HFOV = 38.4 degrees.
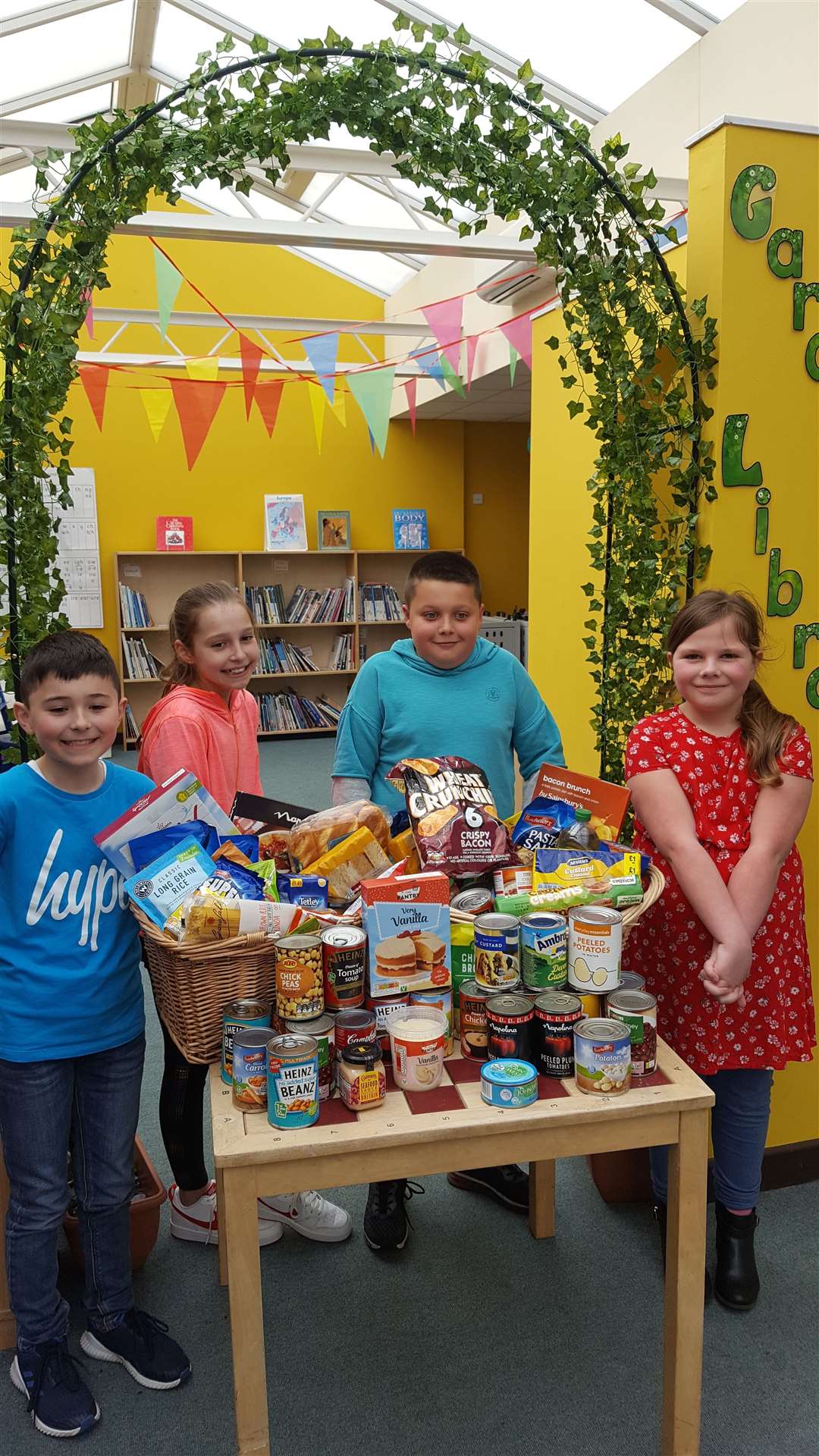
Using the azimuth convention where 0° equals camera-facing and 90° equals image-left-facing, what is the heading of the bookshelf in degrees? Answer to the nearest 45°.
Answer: approximately 0°

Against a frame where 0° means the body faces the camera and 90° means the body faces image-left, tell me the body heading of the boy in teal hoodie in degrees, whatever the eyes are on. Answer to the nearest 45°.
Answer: approximately 0°

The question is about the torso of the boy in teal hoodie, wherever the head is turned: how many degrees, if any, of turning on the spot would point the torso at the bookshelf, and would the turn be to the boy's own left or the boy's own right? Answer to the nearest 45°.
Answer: approximately 180°

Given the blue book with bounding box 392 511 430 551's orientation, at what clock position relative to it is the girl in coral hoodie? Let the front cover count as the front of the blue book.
The girl in coral hoodie is roughly at 12 o'clock from the blue book.
